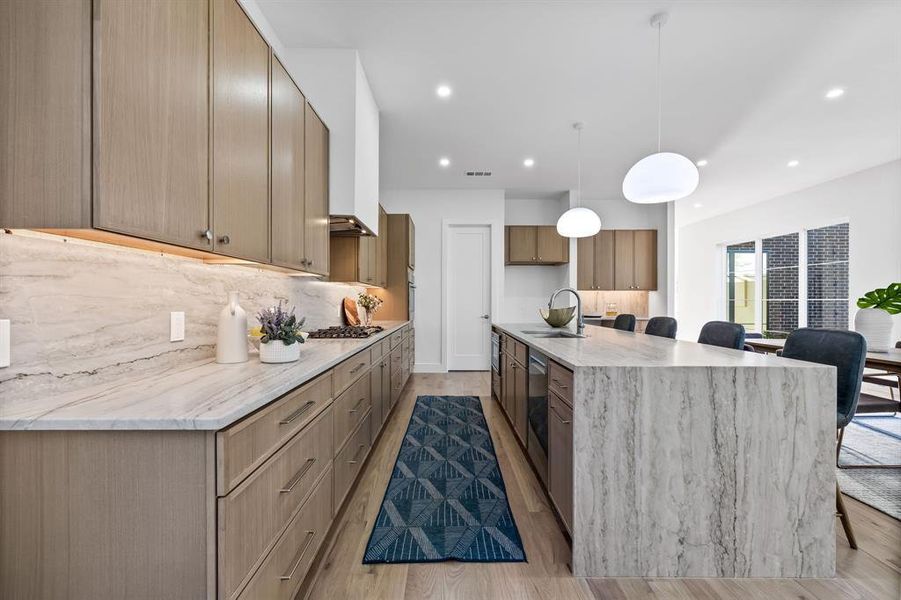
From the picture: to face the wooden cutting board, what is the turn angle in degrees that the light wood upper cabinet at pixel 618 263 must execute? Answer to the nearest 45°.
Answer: approximately 45° to its right

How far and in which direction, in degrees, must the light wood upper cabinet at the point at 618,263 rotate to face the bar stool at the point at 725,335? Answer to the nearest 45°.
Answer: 0° — it already faces it

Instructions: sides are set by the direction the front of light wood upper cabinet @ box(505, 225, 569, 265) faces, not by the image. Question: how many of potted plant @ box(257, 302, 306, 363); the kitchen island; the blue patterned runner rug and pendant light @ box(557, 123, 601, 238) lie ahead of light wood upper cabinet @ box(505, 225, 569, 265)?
4

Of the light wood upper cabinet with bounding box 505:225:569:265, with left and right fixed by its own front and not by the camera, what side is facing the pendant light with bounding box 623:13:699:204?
front

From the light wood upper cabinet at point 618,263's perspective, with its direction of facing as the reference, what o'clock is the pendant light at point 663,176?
The pendant light is roughly at 12 o'clock from the light wood upper cabinet.

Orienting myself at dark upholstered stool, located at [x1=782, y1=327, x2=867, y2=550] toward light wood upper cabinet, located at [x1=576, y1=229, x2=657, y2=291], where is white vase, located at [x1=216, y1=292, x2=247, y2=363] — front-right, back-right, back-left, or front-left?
back-left

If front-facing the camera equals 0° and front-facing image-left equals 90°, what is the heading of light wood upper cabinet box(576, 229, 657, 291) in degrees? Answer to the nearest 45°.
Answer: approximately 0°

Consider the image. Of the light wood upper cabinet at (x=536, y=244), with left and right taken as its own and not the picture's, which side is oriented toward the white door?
right

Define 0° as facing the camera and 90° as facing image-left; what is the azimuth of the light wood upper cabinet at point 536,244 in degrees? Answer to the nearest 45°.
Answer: approximately 0°

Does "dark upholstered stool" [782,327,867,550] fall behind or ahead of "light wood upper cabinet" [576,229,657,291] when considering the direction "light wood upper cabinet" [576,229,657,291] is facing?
ahead

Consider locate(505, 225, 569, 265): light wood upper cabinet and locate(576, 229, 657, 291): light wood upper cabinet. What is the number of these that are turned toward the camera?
2
